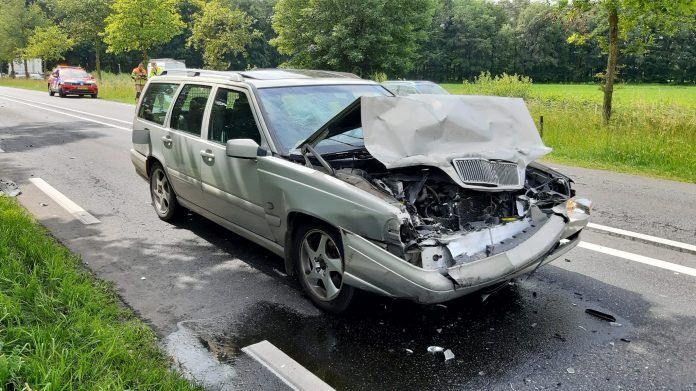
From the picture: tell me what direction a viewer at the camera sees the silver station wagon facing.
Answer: facing the viewer and to the right of the viewer

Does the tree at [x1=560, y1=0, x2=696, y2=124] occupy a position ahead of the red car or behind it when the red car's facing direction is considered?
ahead

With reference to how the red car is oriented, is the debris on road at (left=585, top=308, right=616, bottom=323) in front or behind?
in front

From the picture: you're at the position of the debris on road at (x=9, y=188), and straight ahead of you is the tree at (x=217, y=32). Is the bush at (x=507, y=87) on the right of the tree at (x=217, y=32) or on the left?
right

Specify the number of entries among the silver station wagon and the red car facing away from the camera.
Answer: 0

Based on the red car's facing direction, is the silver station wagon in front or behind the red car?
in front

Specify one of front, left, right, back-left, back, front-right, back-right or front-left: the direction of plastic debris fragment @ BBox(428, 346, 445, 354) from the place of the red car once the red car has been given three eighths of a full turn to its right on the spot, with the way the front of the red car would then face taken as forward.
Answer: left

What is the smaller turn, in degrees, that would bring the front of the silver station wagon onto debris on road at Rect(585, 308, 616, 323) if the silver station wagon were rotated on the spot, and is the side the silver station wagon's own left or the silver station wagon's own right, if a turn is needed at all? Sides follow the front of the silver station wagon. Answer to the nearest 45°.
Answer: approximately 45° to the silver station wagon's own left

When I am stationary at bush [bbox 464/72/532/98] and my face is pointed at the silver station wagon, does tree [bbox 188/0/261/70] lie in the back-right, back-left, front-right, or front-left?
back-right

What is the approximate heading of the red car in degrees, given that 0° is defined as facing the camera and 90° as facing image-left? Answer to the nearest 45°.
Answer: approximately 315°
